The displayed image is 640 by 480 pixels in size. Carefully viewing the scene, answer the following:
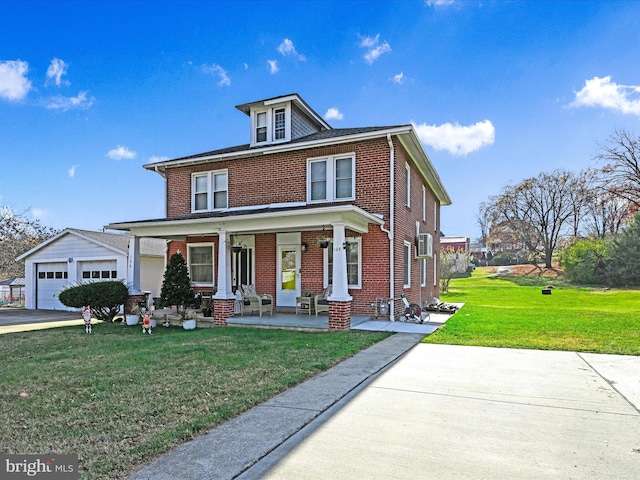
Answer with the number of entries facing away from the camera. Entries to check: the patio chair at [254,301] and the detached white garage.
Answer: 0

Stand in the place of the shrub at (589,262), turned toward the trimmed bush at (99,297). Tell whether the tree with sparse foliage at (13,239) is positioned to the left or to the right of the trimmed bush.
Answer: right

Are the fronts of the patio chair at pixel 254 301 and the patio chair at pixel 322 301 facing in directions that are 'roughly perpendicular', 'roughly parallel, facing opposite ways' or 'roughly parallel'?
roughly perpendicular

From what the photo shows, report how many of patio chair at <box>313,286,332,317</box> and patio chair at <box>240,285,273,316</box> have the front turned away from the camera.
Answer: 0

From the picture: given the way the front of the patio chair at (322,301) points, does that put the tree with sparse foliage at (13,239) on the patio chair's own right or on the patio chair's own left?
on the patio chair's own right

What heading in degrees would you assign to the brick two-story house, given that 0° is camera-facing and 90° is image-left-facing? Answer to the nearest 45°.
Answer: approximately 45°

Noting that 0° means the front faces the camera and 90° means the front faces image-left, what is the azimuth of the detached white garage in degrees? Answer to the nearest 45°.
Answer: approximately 45°

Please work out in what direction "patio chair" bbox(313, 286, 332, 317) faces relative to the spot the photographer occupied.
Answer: facing the viewer and to the left of the viewer
